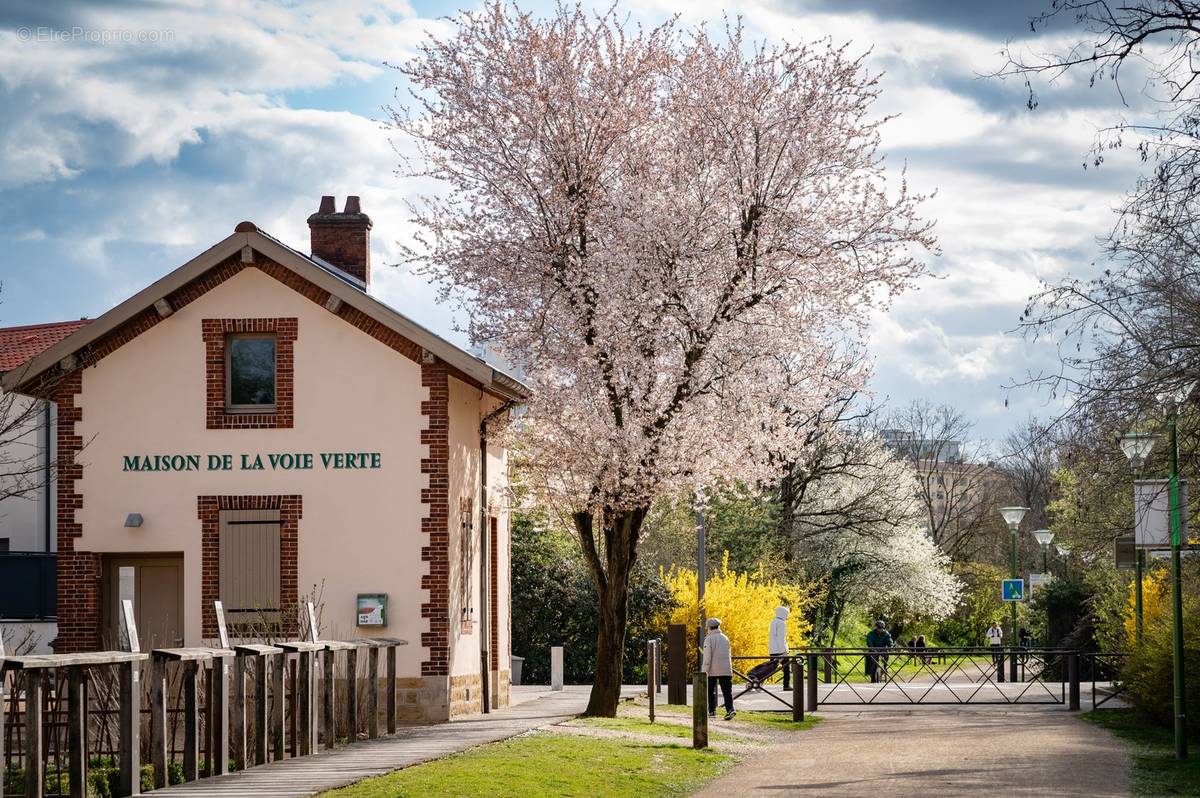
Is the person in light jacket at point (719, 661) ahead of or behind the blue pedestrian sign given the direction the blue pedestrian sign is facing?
ahead

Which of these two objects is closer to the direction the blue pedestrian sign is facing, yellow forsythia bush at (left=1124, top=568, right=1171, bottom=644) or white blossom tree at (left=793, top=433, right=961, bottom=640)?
the yellow forsythia bush

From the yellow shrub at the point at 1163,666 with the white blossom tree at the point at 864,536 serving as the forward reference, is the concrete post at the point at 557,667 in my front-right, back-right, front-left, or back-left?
front-left

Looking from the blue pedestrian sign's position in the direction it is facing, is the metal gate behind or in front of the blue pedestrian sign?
in front

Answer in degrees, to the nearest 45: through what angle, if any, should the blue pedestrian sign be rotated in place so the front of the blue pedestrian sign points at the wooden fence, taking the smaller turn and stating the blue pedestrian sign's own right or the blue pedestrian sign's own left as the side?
0° — it already faces it

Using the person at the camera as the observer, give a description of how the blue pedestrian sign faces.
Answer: facing the viewer

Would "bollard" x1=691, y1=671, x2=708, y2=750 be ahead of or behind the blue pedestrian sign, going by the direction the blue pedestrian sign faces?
ahead

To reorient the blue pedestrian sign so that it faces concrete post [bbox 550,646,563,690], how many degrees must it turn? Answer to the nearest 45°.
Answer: approximately 45° to its right

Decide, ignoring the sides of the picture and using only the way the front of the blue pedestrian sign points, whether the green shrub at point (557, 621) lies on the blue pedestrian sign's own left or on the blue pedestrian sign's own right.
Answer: on the blue pedestrian sign's own right

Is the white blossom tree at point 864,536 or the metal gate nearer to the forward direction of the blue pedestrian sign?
the metal gate
